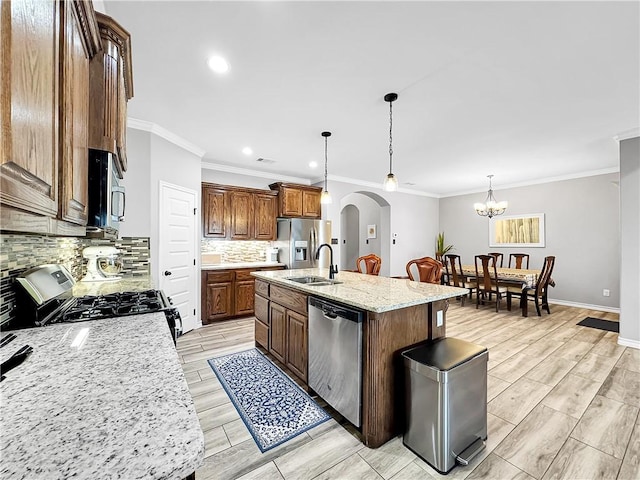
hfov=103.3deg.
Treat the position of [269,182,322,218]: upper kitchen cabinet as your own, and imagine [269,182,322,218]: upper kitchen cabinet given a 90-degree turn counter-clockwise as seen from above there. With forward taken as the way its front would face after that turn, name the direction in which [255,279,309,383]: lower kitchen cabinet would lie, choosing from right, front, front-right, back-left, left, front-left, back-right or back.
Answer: back-right

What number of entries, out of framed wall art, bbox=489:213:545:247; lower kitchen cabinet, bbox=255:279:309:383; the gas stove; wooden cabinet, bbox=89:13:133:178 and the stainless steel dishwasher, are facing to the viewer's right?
2

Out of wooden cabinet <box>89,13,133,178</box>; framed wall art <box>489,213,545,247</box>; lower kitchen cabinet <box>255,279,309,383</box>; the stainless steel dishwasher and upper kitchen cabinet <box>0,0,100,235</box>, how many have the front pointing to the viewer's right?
2

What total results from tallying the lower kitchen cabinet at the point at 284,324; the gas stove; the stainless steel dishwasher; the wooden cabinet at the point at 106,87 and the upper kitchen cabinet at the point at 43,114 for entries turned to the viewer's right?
3

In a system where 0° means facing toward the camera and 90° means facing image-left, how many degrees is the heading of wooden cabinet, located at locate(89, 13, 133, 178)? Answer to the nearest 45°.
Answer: approximately 270°

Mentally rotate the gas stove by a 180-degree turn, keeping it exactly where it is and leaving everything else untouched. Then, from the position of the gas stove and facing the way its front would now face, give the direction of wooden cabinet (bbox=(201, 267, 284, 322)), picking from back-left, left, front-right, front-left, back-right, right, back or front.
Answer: back-right

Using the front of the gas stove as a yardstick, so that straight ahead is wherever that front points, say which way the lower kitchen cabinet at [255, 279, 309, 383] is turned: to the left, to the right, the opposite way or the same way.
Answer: the opposite way

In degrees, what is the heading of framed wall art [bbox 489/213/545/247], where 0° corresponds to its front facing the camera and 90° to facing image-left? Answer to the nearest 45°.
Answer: approximately 45°

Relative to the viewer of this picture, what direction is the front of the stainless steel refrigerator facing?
facing the viewer and to the right of the viewer

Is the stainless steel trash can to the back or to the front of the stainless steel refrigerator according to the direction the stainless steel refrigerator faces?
to the front

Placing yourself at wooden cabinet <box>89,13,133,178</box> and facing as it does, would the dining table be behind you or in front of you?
in front

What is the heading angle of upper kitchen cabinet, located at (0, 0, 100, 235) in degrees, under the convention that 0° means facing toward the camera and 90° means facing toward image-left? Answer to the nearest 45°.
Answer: approximately 270°

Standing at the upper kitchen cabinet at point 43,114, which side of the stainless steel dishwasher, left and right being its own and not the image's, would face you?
front

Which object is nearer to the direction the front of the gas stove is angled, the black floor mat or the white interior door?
the black floor mat

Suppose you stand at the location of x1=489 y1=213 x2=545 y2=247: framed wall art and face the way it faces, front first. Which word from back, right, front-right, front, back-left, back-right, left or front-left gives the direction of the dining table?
front-left

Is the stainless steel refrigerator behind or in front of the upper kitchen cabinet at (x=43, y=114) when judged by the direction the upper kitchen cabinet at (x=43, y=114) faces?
in front

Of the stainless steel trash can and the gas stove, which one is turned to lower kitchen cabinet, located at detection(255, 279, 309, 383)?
the gas stove

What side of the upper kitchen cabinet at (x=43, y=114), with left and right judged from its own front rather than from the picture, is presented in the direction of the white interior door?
left

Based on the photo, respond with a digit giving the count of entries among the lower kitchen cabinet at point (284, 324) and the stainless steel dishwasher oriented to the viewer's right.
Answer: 0
